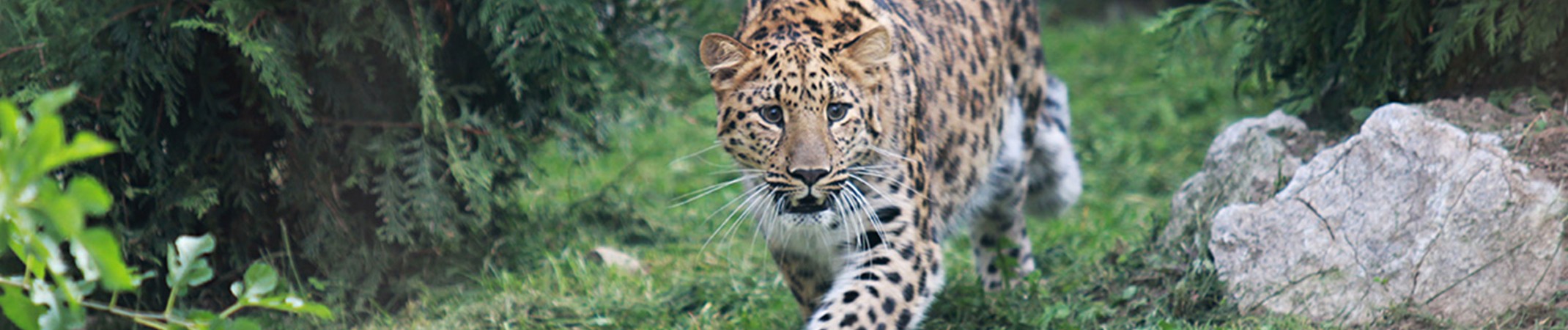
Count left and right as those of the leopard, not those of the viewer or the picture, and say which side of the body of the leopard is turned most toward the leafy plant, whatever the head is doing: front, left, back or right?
front

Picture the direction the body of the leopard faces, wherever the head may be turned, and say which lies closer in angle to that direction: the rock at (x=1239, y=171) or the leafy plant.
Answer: the leafy plant

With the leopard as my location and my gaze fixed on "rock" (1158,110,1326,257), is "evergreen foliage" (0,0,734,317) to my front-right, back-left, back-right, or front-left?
back-left

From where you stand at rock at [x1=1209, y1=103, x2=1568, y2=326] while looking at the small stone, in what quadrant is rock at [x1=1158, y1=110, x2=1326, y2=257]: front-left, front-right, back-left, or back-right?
front-right

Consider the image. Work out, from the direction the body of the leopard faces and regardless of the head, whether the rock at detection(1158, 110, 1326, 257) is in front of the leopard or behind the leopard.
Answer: behind

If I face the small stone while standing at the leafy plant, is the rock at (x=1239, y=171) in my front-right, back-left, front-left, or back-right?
front-right

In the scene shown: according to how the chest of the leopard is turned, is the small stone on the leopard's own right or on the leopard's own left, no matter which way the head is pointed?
on the leopard's own right

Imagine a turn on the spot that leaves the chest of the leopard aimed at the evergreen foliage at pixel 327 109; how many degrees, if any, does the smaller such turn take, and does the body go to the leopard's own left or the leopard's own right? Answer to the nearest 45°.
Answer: approximately 45° to the leopard's own right

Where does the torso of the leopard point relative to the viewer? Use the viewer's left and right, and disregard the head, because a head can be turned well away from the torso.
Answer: facing the viewer and to the left of the viewer

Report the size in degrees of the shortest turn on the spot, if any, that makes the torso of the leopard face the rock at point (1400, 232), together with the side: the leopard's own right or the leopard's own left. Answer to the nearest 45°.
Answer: approximately 135° to the leopard's own left
